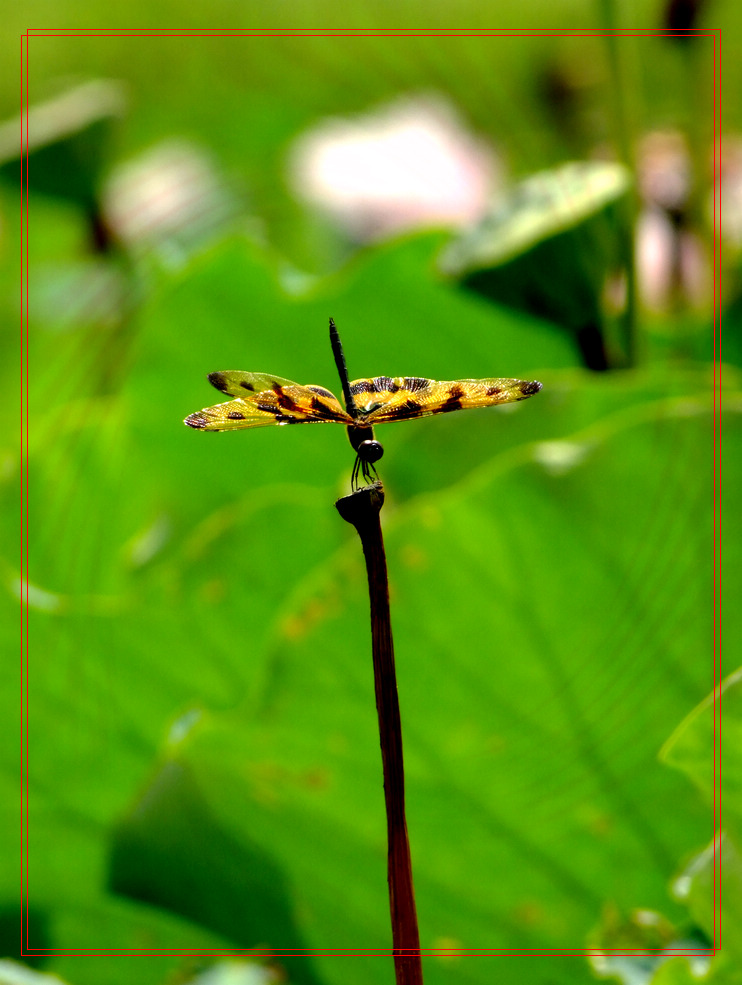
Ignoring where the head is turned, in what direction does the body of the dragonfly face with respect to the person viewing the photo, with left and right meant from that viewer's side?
facing the viewer
